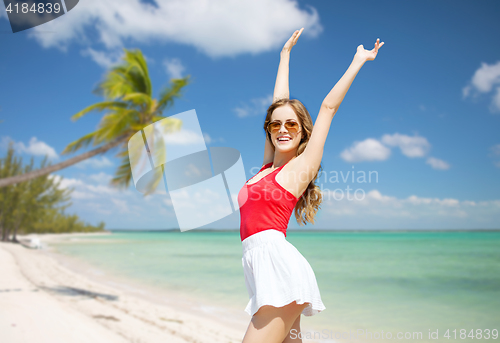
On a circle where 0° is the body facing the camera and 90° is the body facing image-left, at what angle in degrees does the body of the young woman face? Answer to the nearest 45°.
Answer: approximately 45°

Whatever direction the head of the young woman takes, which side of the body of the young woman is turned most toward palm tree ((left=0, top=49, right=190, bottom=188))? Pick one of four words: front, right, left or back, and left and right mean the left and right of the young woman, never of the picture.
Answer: right
